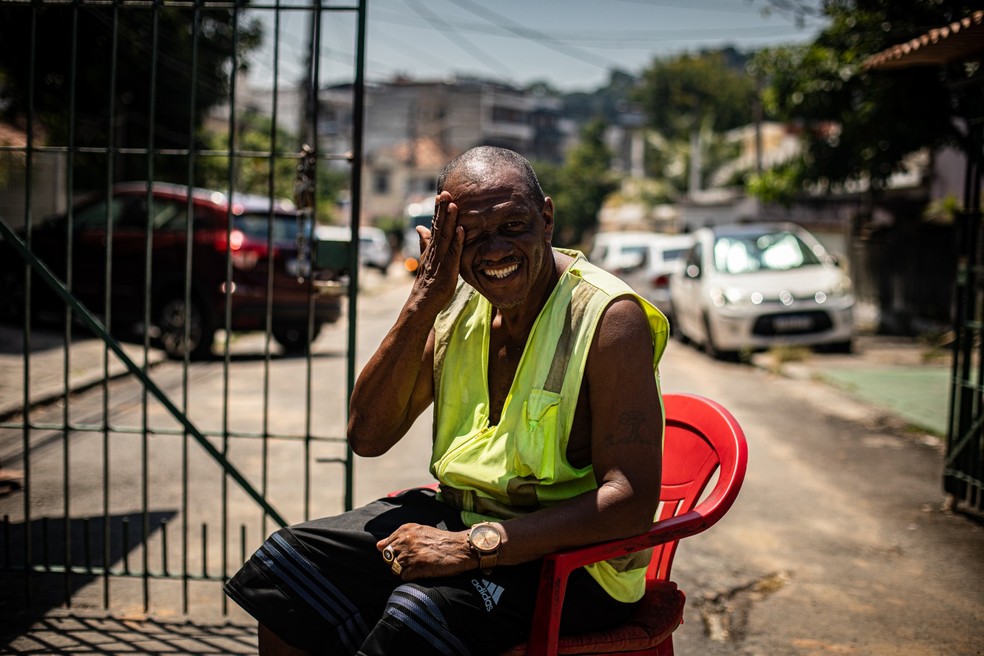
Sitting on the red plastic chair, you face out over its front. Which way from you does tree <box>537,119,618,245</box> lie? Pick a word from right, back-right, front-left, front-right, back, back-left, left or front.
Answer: back-right

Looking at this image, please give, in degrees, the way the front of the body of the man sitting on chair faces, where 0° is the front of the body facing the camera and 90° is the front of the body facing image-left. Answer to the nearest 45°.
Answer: approximately 45°

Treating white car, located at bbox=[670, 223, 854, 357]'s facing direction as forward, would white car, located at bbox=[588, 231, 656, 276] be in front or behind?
behind

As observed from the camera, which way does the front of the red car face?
facing away from the viewer and to the left of the viewer

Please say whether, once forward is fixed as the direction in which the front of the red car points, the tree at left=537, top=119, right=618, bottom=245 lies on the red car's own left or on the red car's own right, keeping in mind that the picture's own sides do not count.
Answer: on the red car's own right

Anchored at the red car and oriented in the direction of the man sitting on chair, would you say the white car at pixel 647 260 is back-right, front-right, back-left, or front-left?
back-left

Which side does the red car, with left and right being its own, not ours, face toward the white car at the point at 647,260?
right

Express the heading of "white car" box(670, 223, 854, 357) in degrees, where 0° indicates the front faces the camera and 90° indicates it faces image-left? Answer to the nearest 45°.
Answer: approximately 315°
